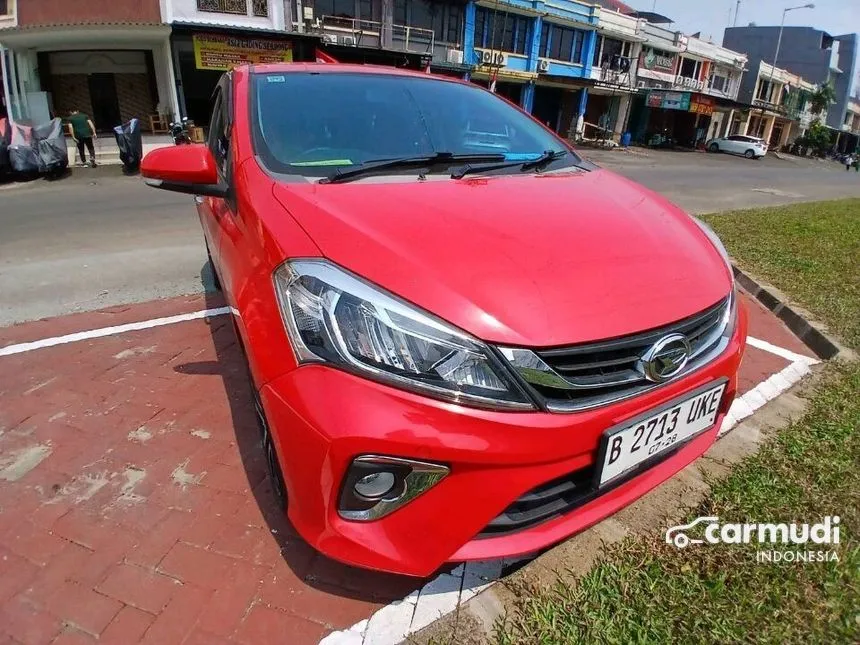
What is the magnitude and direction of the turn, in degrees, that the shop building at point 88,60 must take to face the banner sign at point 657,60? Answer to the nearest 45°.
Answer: approximately 90° to its left

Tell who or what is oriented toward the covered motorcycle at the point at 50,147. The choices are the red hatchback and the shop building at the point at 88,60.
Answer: the shop building

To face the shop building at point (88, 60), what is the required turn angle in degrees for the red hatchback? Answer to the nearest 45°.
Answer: approximately 180°

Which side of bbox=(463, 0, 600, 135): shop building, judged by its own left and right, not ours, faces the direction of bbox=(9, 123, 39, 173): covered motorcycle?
right

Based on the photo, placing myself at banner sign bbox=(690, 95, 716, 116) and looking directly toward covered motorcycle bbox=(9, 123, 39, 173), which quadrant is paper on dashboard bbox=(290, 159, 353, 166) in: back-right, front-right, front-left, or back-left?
front-left

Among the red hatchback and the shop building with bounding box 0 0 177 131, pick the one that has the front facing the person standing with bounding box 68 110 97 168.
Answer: the shop building

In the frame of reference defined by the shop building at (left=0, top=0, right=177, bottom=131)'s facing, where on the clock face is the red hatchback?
The red hatchback is roughly at 12 o'clock from the shop building.

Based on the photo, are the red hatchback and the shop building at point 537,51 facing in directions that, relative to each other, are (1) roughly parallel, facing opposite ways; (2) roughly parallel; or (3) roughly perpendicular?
roughly parallel

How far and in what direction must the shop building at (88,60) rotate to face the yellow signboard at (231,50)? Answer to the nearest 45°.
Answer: approximately 45° to its left

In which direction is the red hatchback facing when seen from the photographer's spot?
facing the viewer and to the right of the viewer

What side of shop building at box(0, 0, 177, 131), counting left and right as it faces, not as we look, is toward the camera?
front
